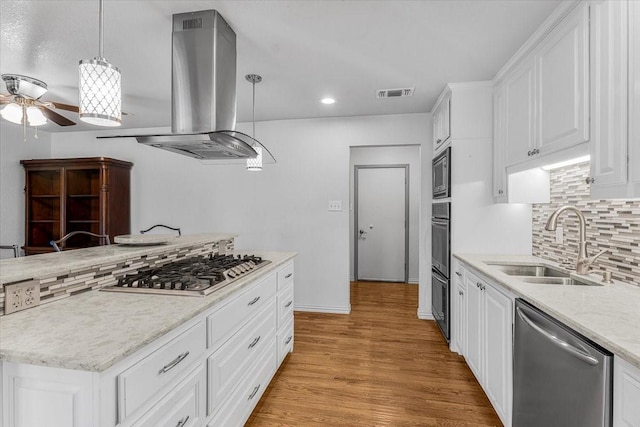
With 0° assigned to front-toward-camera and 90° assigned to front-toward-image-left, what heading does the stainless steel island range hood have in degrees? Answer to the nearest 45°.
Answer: approximately 315°

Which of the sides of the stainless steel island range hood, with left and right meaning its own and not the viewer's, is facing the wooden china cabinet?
back

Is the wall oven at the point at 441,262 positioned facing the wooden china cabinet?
yes

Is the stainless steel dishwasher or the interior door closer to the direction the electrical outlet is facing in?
the stainless steel dishwasher

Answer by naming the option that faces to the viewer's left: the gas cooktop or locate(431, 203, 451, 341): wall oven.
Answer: the wall oven

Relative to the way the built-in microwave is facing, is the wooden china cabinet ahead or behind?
ahead

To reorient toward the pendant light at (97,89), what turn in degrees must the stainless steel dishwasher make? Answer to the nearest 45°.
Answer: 0° — it already faces it

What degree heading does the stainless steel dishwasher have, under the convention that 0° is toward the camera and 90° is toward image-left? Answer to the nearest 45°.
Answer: approximately 45°

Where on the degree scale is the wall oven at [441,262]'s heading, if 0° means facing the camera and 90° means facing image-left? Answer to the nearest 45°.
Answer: approximately 90°

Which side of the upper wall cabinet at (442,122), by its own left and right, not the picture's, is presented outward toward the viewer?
left

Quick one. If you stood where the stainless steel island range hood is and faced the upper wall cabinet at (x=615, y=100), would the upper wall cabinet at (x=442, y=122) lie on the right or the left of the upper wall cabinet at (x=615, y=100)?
left

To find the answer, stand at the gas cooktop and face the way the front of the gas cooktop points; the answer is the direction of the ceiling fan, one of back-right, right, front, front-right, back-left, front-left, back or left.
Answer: back

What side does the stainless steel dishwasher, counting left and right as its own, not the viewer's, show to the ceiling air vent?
right

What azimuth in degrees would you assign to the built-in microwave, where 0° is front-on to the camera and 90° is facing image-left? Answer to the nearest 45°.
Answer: approximately 90°

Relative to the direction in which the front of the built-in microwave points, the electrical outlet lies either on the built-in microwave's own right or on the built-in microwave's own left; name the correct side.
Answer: on the built-in microwave's own left

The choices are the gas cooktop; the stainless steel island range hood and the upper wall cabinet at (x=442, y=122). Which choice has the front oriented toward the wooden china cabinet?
the upper wall cabinet

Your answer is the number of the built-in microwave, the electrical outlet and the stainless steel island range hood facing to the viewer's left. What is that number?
1
